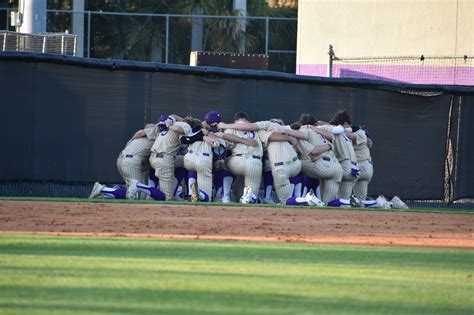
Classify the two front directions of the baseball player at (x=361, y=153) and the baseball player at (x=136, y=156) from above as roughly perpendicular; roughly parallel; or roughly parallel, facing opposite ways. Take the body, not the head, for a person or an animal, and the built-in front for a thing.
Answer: roughly parallel, facing opposite ways

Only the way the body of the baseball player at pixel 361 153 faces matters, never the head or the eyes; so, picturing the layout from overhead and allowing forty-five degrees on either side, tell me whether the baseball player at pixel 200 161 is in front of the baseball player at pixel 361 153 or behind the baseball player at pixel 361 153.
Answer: in front

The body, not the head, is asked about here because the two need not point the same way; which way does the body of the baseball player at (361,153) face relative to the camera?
to the viewer's left

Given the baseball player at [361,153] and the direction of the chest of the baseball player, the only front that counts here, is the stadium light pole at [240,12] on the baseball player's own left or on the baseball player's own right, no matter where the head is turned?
on the baseball player's own right

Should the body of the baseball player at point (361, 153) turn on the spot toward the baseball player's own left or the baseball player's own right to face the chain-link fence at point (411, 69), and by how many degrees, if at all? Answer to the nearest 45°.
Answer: approximately 90° to the baseball player's own right

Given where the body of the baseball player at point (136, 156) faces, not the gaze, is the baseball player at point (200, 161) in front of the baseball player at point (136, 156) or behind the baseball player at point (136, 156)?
in front

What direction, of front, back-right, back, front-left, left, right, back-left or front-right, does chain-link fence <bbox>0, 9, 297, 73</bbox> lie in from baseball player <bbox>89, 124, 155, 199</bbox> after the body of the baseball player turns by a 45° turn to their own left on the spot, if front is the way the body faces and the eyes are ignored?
front-left

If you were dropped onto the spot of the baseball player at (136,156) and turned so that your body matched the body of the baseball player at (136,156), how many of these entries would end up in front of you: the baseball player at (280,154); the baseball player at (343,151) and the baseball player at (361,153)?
3

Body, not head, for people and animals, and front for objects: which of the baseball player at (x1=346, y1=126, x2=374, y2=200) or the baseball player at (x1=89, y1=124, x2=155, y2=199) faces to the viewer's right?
the baseball player at (x1=89, y1=124, x2=155, y2=199)

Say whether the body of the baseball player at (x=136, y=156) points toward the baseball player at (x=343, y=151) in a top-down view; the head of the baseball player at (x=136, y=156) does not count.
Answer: yes

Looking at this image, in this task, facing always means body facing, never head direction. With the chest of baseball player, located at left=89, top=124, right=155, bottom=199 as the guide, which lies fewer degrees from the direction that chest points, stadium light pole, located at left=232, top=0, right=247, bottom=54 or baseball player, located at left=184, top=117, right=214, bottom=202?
the baseball player

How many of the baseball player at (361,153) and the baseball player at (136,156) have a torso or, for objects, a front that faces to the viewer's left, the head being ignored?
1

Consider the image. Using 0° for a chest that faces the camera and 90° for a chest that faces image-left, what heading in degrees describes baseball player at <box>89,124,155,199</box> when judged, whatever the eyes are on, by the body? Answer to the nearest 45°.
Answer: approximately 270°
